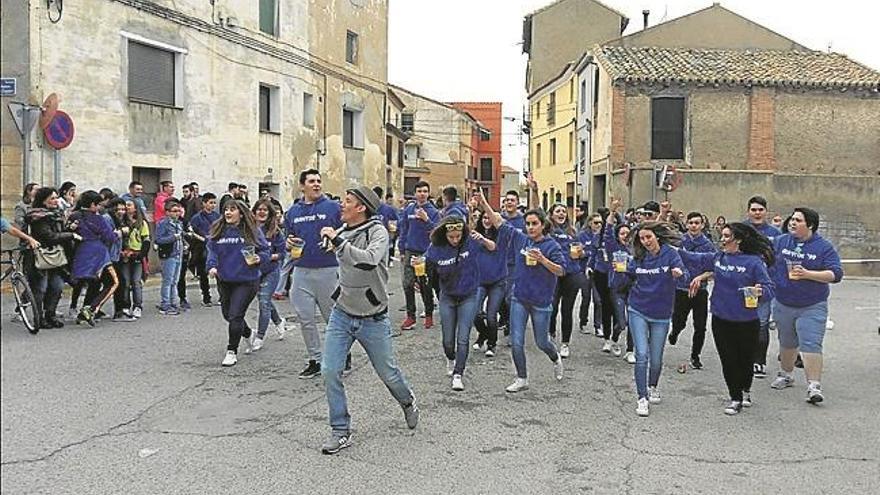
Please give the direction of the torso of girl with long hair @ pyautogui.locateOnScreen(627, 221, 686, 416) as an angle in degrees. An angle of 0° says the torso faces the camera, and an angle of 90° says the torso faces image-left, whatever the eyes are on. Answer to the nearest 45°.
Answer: approximately 0°

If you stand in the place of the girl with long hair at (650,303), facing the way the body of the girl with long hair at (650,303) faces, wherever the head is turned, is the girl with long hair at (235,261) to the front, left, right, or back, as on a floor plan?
right

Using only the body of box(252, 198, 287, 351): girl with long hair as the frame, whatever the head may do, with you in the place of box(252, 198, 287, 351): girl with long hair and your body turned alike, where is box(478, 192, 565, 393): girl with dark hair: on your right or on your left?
on your left

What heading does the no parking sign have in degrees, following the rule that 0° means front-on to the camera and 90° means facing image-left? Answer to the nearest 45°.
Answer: approximately 315°
